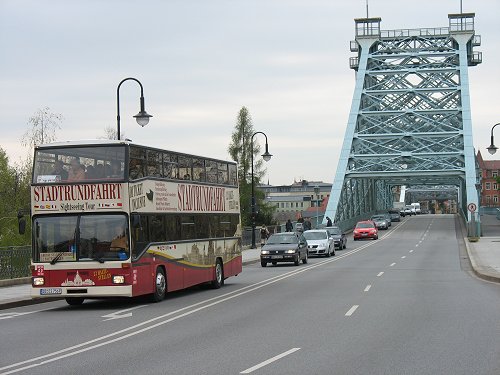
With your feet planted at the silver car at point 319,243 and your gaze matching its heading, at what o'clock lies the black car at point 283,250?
The black car is roughly at 11 o'clock from the silver car.

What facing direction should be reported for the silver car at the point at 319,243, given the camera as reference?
facing the viewer and to the left of the viewer

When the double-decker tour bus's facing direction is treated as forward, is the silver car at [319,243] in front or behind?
behind

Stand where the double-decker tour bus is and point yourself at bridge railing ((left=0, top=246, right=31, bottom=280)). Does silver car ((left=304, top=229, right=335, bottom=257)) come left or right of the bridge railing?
right

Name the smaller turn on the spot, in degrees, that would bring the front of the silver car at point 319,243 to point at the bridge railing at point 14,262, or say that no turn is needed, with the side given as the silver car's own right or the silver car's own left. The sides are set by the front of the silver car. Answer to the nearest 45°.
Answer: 0° — it already faces it

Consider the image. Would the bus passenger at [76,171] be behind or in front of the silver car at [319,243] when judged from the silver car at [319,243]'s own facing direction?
in front

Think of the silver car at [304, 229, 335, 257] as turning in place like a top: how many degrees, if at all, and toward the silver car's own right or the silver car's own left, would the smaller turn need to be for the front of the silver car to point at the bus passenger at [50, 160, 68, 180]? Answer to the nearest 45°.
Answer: approximately 45° to the silver car's own left

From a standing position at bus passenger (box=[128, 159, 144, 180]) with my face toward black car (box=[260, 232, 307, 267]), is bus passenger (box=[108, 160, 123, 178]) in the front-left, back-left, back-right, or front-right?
back-left

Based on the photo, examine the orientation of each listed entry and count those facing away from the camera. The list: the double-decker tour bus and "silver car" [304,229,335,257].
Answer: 0

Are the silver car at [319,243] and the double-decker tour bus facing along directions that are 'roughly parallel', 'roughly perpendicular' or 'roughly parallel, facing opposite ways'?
roughly parallel

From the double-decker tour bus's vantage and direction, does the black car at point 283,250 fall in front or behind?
behind

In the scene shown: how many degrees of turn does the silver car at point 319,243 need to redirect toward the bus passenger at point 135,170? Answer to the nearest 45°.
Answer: approximately 45° to its left
